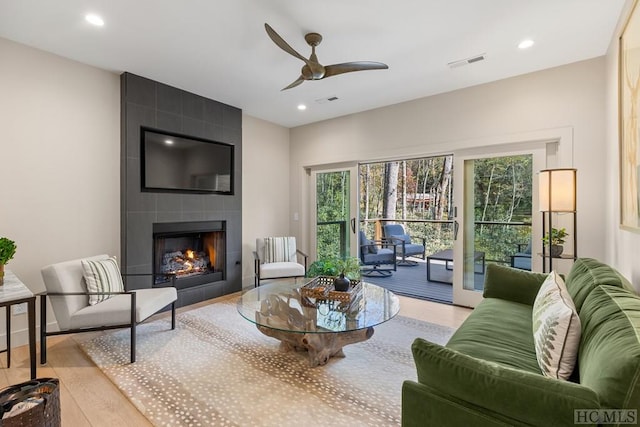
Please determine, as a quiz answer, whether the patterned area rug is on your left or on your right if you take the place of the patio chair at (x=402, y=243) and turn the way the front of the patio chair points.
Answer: on your right

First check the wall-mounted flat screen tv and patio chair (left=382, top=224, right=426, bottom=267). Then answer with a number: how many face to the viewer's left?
0

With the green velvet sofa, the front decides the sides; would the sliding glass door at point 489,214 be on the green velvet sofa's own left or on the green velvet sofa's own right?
on the green velvet sofa's own right

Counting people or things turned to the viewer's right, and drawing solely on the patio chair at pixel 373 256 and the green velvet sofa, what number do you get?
1

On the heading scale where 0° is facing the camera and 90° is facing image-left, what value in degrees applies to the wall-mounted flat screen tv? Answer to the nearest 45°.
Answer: approximately 315°

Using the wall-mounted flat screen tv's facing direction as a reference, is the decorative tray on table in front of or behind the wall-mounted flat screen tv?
in front

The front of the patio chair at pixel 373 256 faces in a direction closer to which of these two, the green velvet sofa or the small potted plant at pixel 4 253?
the green velvet sofa

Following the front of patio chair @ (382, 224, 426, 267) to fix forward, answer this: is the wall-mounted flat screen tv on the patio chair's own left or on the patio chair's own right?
on the patio chair's own right

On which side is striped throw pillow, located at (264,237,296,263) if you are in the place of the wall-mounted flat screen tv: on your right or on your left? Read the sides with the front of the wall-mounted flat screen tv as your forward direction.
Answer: on your left

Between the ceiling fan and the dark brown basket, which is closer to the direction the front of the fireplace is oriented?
the ceiling fan

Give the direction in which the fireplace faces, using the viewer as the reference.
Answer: facing the viewer and to the right of the viewer

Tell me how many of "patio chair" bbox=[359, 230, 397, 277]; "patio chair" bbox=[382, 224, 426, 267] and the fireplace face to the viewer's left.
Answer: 0

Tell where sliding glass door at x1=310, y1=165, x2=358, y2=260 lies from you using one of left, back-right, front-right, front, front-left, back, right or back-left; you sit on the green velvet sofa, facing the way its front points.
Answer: front-right

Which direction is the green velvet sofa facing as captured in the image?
to the viewer's left

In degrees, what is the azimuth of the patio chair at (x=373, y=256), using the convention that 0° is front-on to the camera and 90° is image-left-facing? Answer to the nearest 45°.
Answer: approximately 270°

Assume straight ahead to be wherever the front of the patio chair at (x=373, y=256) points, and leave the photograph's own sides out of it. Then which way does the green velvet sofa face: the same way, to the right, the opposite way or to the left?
the opposite way
